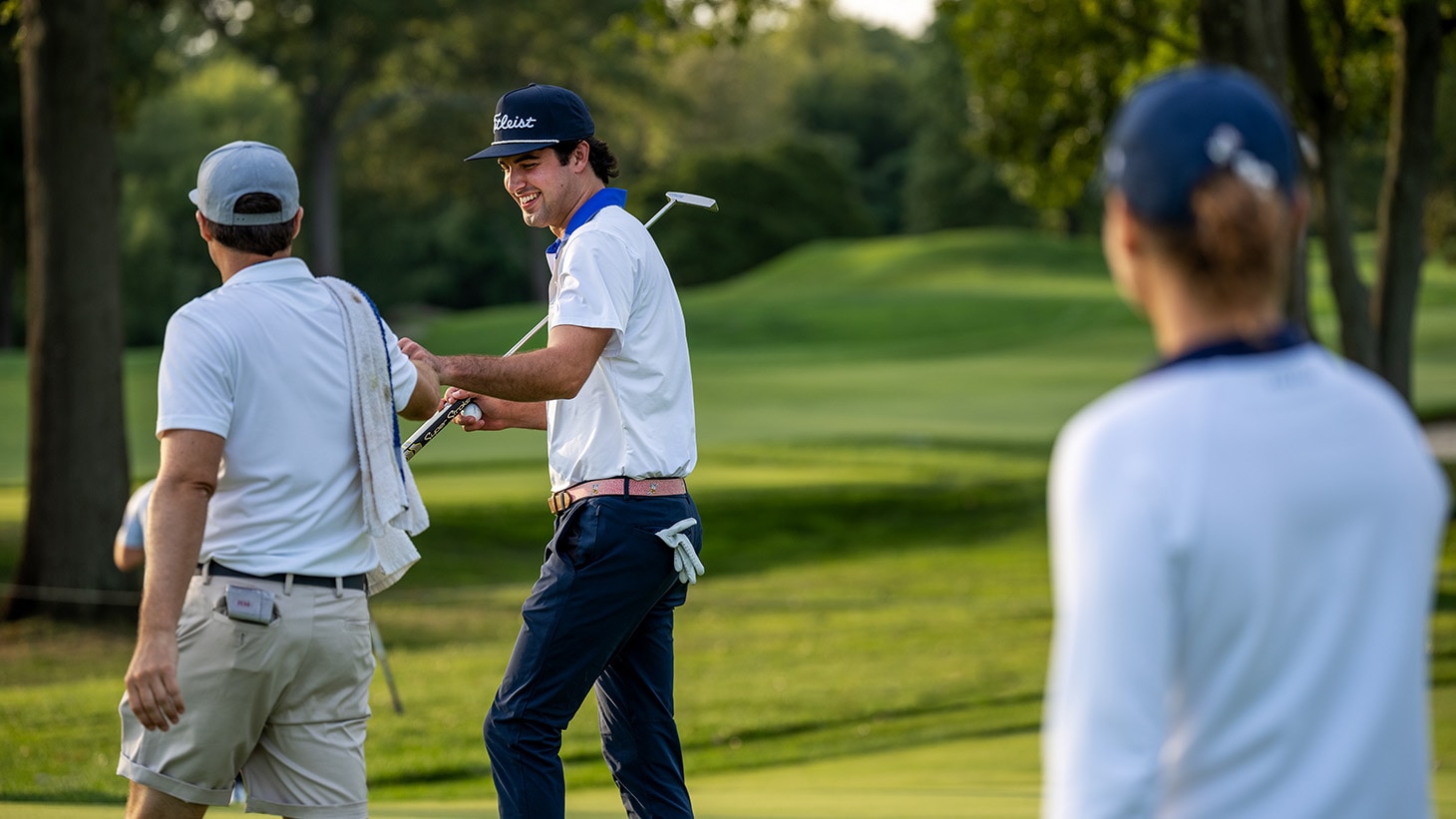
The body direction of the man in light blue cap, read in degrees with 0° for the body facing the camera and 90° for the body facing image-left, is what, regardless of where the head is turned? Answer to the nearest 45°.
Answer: approximately 180°

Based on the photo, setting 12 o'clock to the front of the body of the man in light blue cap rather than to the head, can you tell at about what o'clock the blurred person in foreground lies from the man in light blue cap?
The blurred person in foreground is roughly at 5 o'clock from the man in light blue cap.

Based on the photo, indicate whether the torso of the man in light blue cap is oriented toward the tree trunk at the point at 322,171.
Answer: yes

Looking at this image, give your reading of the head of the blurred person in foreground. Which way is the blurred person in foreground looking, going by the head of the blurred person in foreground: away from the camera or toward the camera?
away from the camera

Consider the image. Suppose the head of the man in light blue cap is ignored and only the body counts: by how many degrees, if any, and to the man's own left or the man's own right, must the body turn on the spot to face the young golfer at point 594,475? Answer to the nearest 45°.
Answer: approximately 45° to the man's own right

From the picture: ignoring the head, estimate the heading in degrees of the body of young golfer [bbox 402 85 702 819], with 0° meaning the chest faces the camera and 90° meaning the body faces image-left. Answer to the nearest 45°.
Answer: approximately 90°

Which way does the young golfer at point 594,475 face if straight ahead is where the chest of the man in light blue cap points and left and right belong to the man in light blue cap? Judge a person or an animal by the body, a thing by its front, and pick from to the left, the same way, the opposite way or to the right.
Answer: to the left

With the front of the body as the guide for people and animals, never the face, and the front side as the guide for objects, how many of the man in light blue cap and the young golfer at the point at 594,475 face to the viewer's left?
1
